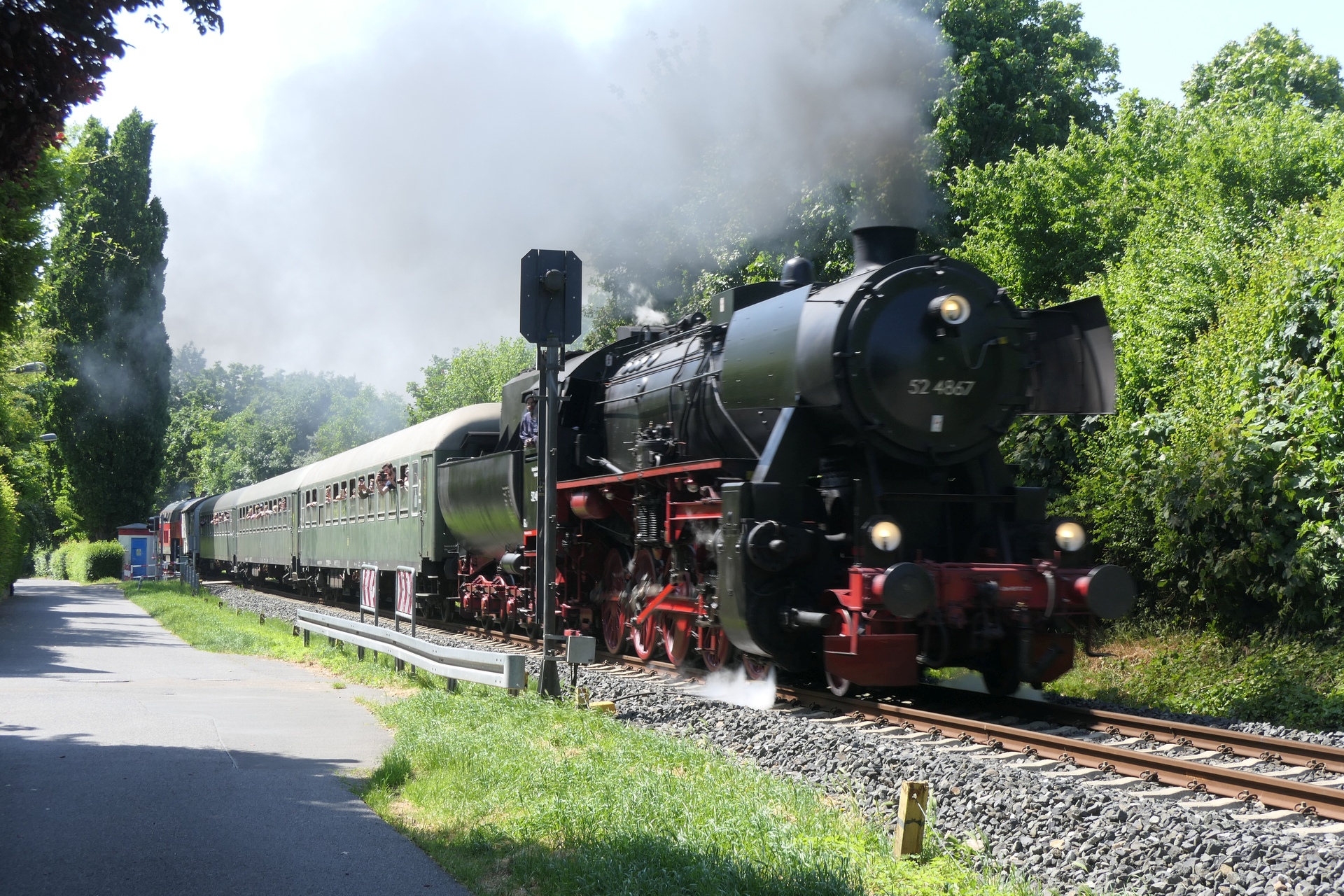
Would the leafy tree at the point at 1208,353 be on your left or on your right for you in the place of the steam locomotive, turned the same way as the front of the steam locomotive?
on your left

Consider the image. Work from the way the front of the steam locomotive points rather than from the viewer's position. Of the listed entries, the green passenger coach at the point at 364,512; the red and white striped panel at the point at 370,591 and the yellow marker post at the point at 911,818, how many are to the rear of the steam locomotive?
2

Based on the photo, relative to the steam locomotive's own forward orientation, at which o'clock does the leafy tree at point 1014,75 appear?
The leafy tree is roughly at 8 o'clock from the steam locomotive.

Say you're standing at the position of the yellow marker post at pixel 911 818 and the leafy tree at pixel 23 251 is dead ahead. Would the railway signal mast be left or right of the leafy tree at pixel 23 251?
right

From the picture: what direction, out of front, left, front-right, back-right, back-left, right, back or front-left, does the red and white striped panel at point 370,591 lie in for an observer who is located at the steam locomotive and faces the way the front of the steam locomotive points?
back

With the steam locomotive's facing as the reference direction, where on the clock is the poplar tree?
The poplar tree is roughly at 6 o'clock from the steam locomotive.

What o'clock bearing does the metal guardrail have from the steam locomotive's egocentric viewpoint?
The metal guardrail is roughly at 5 o'clock from the steam locomotive.

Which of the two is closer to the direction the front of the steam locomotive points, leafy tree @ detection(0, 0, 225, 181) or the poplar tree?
the leafy tree

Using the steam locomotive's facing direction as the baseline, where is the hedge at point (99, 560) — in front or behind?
behind

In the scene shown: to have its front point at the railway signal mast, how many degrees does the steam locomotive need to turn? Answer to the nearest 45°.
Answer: approximately 135° to its right

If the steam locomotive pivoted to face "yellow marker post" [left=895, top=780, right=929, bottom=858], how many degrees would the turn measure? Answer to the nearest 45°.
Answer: approximately 45° to its right

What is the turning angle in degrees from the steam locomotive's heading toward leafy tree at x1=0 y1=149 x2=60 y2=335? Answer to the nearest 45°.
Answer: approximately 135° to its right

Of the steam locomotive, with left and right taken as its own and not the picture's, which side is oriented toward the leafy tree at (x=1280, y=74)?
left

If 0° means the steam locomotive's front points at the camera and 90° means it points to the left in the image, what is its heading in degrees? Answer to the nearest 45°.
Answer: approximately 315°

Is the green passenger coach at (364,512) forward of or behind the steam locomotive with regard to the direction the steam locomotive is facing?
behind
